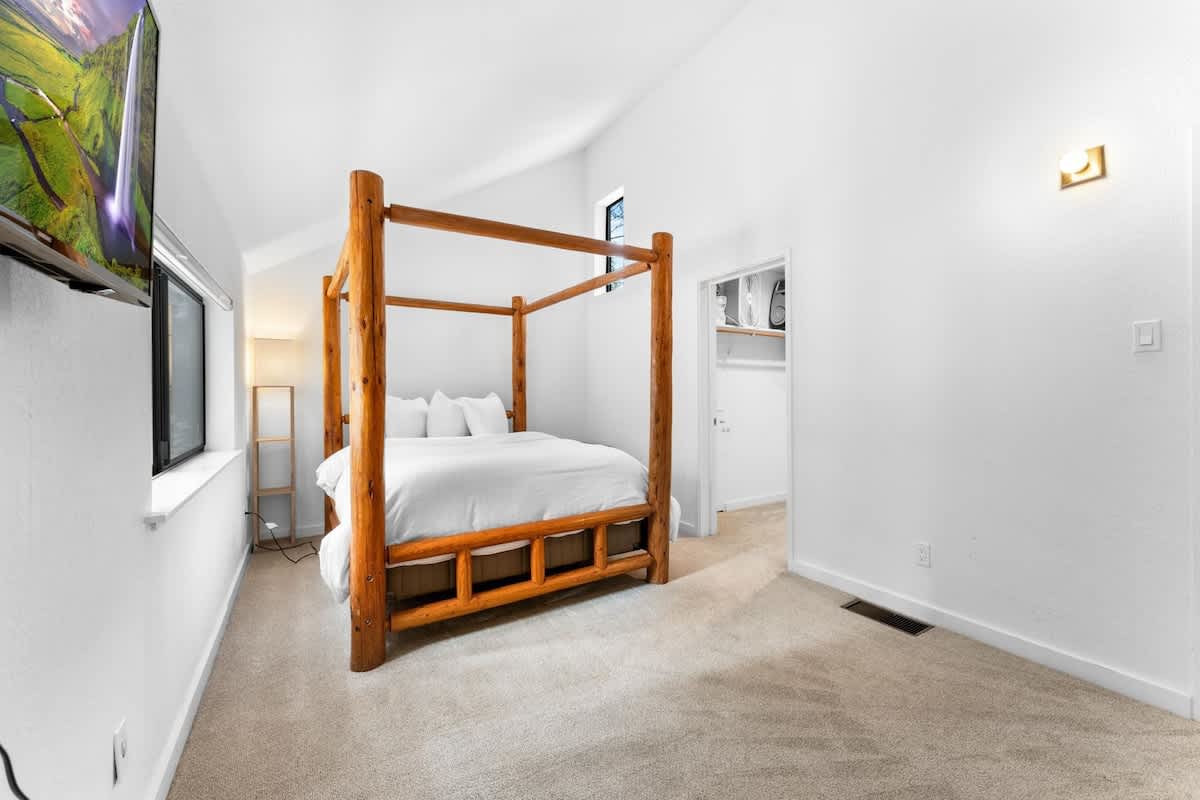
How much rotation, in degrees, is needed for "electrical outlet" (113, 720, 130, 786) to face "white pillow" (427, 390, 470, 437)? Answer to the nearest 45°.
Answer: approximately 45° to its left

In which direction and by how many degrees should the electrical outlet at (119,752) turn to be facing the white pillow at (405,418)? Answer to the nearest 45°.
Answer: approximately 45° to its left

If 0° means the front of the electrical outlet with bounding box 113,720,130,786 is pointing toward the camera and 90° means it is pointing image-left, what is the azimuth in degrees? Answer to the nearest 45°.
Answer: approximately 270°

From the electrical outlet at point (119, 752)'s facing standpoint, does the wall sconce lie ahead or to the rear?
ahead

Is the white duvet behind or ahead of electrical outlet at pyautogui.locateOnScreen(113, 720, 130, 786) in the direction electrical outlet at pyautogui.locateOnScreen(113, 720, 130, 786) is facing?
ahead

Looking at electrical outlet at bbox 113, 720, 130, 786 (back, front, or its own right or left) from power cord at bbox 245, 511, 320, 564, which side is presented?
left

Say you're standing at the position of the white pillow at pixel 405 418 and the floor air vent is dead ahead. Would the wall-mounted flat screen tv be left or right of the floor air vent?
right

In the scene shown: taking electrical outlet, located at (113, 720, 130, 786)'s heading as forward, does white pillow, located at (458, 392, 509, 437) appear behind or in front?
in front
